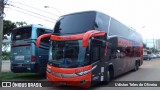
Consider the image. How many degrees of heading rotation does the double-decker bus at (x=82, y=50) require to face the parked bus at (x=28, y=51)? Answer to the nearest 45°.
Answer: approximately 90° to its right
